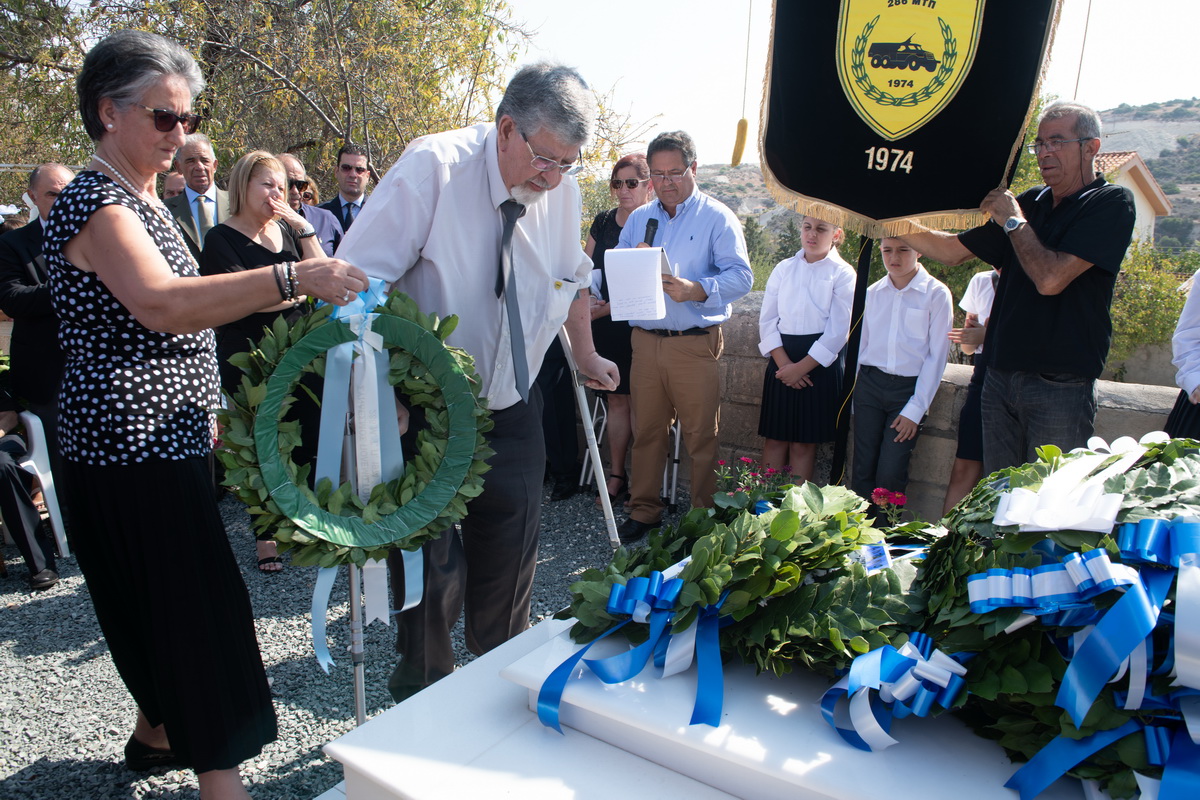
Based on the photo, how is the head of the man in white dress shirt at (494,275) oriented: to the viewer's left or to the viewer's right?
to the viewer's right

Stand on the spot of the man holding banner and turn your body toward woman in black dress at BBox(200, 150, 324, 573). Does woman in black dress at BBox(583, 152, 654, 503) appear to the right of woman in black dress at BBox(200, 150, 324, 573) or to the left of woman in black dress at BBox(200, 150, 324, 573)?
right

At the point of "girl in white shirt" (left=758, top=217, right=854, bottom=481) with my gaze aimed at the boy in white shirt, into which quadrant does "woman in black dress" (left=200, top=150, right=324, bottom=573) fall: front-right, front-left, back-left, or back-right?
back-right

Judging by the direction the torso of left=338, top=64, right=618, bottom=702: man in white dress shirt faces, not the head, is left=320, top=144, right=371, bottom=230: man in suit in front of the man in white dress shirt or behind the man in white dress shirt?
behind

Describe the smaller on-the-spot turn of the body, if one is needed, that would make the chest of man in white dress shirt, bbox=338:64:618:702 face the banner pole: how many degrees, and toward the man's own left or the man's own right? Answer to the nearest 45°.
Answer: approximately 90° to the man's own left

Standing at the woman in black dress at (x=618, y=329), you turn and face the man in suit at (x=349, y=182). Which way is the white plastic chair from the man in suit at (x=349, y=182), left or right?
left

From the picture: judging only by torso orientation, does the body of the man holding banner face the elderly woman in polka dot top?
yes

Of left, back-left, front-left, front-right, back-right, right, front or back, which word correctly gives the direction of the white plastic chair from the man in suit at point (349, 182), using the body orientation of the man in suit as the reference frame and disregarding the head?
front-right

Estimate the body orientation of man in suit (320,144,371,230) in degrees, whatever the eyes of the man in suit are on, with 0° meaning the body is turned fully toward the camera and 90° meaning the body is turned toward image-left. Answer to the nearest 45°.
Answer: approximately 0°

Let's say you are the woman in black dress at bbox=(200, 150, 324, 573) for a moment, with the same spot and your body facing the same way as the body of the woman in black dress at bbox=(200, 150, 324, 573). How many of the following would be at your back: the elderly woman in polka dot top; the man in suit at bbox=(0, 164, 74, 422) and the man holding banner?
1
